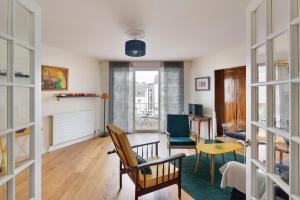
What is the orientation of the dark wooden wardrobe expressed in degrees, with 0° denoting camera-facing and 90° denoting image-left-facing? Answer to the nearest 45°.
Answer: approximately 45°

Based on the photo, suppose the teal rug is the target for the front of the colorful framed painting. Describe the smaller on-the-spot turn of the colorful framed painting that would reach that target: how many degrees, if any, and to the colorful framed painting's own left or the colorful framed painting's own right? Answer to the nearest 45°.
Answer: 0° — it already faces it

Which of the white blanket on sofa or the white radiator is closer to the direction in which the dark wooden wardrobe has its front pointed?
the white radiator

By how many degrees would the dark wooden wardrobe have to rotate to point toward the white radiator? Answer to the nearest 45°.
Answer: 0° — it already faces it

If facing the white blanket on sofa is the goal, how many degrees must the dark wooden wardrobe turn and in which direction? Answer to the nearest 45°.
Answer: approximately 45° to its left

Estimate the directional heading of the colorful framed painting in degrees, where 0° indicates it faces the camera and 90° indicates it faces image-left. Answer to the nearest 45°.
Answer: approximately 315°
